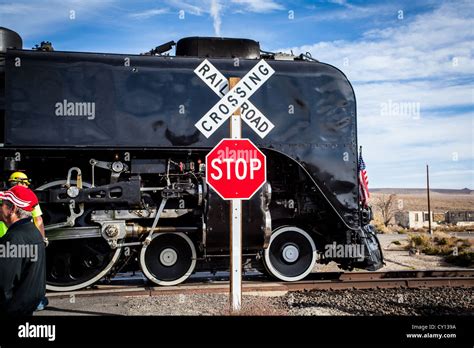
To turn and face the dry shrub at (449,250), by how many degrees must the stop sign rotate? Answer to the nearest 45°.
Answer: approximately 135° to its left

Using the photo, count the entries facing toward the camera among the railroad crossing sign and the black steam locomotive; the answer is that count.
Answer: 1

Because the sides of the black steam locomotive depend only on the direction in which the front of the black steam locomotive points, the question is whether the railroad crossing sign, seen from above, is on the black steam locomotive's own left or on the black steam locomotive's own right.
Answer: on the black steam locomotive's own right

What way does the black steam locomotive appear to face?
to the viewer's right

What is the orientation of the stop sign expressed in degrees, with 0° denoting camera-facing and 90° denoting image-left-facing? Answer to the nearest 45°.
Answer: approximately 0°

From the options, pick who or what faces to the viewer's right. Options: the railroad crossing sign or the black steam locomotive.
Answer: the black steam locomotive

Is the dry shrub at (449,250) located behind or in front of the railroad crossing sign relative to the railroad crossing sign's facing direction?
behind

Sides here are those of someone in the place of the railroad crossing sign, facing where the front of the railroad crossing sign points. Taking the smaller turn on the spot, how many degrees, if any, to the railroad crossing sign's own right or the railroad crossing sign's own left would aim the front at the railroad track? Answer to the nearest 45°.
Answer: approximately 180°

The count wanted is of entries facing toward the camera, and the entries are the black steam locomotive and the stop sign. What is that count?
1

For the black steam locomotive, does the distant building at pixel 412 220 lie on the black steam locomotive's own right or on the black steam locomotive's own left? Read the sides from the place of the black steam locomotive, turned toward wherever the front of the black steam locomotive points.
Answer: on the black steam locomotive's own left

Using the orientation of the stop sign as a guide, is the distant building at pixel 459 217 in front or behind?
behind

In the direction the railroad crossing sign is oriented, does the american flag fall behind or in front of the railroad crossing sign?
behind

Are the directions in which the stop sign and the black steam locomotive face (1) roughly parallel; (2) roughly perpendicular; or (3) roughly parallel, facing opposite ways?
roughly perpendicular
